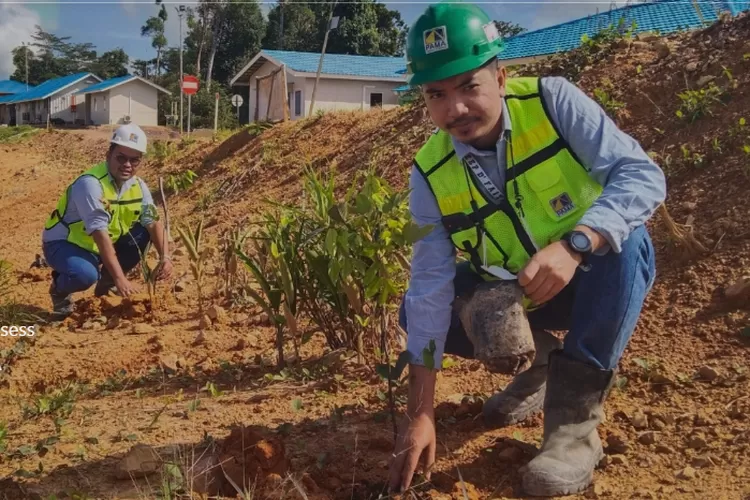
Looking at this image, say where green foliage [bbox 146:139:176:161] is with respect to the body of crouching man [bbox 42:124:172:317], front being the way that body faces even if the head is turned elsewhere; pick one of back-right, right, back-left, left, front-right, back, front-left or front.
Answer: back-left

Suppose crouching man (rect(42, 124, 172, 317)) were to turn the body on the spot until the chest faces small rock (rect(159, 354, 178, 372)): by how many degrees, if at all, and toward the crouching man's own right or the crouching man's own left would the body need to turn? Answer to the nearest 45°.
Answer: approximately 45° to the crouching man's own right

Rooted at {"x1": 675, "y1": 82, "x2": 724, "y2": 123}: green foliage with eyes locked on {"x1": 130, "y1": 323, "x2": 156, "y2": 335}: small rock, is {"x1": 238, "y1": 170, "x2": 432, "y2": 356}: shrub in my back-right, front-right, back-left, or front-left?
front-left

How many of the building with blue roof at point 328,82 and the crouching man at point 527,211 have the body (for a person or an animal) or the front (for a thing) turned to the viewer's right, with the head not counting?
0

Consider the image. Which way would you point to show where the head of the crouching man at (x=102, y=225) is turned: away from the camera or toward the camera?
toward the camera

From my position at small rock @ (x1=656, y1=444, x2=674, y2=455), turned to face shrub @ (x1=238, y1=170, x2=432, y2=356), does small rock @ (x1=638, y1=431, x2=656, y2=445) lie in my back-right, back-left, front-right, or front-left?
front-right

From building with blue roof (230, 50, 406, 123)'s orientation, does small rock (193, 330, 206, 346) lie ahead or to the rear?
ahead

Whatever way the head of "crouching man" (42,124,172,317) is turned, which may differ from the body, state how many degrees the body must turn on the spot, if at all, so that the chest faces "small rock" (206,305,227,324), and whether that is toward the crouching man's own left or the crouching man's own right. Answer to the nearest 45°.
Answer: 0° — they already face it

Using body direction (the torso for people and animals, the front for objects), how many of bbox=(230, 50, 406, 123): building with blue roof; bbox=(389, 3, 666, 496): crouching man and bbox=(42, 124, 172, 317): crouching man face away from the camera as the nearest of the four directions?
0

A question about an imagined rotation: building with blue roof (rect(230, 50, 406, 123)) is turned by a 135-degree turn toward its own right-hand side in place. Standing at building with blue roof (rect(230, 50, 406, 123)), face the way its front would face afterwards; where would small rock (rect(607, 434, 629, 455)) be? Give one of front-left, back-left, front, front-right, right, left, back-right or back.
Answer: back

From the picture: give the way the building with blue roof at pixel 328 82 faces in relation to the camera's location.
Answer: facing the viewer and to the left of the viewer

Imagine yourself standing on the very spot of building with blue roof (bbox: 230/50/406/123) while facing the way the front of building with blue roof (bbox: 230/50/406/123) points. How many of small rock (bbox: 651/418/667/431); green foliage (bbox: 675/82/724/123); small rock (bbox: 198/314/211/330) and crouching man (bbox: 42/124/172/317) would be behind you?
0

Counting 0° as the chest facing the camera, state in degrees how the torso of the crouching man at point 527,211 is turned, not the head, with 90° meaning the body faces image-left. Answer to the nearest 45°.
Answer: approximately 45°

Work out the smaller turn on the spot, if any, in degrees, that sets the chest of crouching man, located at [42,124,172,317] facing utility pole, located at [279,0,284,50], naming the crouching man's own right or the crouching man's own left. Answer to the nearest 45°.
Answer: approximately 135° to the crouching man's own left

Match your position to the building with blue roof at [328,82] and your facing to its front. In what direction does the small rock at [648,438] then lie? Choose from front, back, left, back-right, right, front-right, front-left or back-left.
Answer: front-left

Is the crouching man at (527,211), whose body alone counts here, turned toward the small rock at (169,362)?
no

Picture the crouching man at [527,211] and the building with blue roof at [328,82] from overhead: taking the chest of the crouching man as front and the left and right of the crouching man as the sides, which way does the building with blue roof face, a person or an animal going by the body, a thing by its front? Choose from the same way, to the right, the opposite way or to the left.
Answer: the same way

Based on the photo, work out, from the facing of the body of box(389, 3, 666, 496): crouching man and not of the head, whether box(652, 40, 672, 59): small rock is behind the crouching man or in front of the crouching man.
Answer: behind

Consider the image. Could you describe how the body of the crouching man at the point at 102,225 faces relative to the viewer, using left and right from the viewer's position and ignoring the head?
facing the viewer and to the right of the viewer

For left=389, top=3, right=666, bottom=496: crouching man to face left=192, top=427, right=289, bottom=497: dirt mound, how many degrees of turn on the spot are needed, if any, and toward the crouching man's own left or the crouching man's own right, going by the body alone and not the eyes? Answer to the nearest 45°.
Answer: approximately 45° to the crouching man's own right
